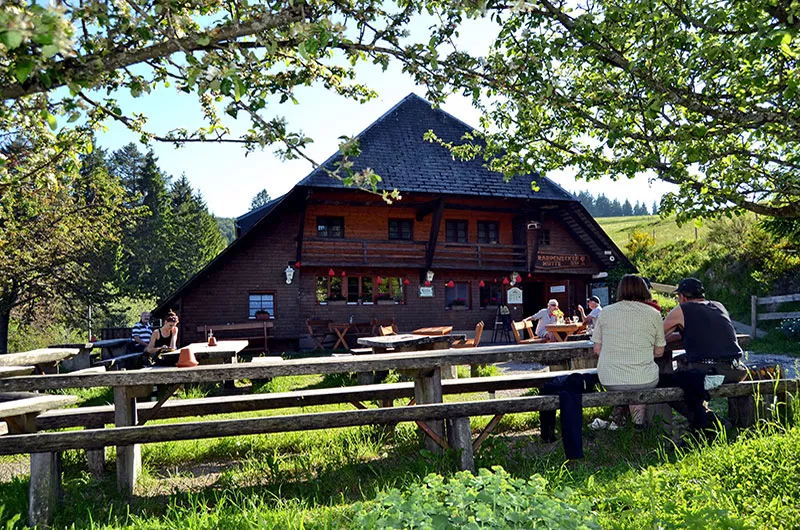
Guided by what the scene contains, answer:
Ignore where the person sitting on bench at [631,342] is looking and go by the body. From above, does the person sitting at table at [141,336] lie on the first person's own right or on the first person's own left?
on the first person's own left

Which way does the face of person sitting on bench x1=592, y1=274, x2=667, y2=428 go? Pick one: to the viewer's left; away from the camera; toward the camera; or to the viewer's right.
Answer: away from the camera

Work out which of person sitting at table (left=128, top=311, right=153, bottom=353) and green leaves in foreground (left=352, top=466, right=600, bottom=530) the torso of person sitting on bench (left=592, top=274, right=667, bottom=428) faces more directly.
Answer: the person sitting at table

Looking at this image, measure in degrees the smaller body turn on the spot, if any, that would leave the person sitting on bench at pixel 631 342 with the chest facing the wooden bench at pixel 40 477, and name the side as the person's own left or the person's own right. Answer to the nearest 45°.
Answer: approximately 135° to the person's own left

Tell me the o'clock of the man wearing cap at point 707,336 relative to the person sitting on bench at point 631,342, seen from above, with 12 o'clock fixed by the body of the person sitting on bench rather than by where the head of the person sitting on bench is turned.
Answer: The man wearing cap is roughly at 2 o'clock from the person sitting on bench.

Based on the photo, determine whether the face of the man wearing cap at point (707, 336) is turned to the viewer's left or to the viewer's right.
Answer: to the viewer's left

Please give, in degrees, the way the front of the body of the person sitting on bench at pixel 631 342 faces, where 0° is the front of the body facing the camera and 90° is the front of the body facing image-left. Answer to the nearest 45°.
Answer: approximately 180°

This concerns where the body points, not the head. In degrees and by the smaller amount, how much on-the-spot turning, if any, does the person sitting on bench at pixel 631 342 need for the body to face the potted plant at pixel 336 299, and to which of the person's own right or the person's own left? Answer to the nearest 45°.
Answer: approximately 45° to the person's own left
